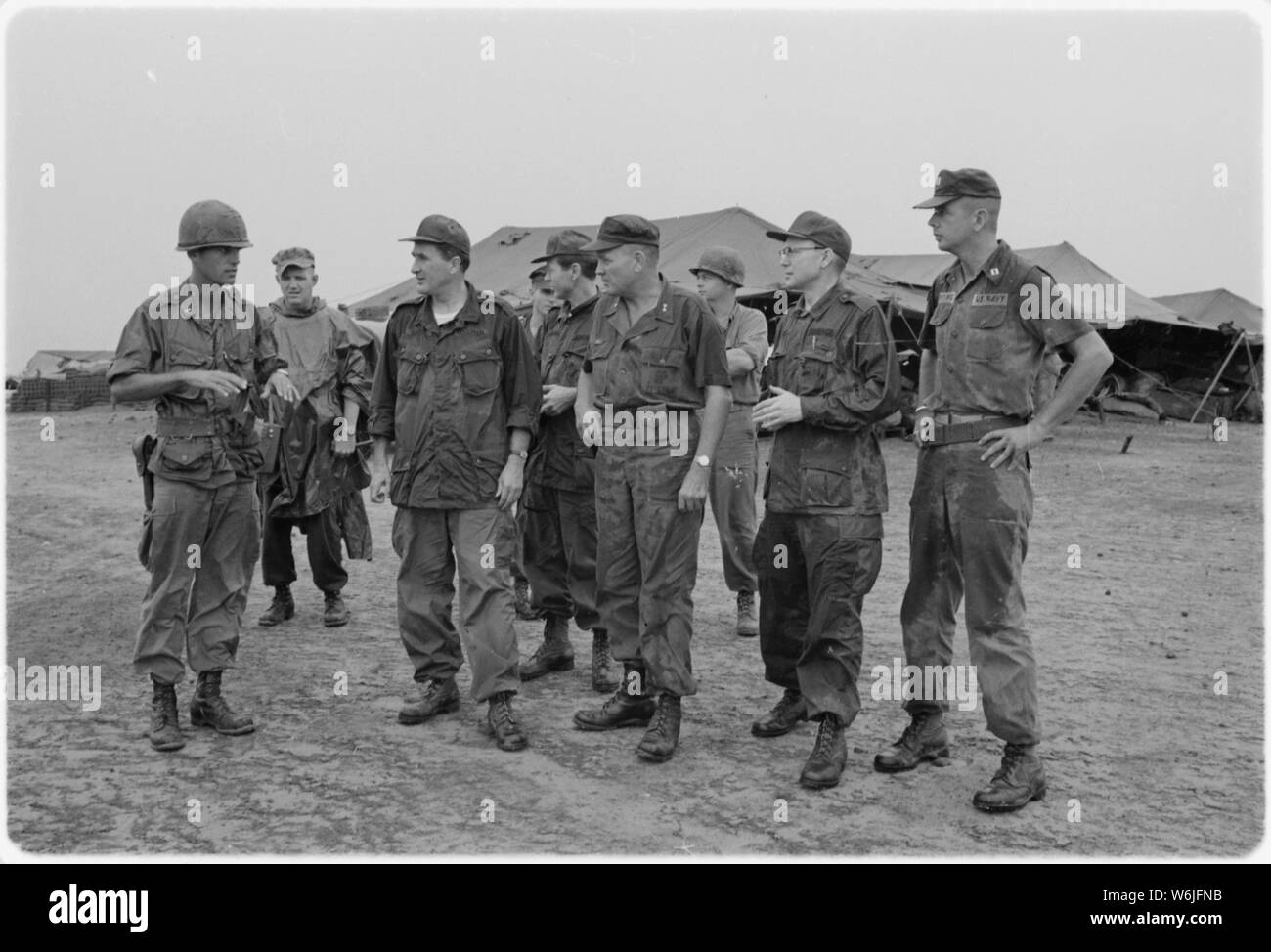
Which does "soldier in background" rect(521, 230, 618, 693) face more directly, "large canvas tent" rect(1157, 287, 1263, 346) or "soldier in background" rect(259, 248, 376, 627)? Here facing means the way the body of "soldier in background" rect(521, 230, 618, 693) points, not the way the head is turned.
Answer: the soldier in background

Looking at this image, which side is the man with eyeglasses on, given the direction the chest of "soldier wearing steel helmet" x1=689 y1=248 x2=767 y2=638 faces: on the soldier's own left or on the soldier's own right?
on the soldier's own left

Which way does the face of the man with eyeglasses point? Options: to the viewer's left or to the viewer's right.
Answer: to the viewer's left

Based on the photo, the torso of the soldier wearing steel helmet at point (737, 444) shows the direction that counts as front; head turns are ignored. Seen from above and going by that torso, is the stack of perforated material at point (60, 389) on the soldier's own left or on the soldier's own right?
on the soldier's own right

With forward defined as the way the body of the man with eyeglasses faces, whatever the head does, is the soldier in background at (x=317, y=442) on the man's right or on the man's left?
on the man's right

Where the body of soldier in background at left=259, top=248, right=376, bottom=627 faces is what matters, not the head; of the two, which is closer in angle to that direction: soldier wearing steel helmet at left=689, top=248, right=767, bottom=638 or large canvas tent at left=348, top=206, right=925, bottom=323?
the soldier wearing steel helmet

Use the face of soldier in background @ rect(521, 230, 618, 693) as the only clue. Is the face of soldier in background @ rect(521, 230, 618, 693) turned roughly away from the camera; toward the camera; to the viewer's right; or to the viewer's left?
to the viewer's left

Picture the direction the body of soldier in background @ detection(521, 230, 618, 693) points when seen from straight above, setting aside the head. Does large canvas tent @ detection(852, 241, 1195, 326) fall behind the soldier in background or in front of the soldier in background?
behind

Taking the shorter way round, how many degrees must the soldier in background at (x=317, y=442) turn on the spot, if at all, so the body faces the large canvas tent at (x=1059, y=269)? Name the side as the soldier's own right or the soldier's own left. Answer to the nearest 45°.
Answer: approximately 135° to the soldier's own left

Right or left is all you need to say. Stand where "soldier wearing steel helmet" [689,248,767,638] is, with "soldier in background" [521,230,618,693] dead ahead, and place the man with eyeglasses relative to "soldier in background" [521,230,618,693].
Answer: left
